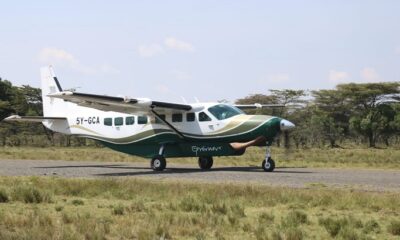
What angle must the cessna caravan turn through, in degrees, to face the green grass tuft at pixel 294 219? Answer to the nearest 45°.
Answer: approximately 45° to its right

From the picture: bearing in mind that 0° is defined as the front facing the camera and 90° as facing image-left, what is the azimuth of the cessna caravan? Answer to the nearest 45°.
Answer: approximately 315°

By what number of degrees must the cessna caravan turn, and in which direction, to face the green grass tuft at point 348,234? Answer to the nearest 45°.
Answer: approximately 45° to its right

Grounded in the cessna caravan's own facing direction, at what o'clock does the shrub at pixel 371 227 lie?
The shrub is roughly at 1 o'clock from the cessna caravan.

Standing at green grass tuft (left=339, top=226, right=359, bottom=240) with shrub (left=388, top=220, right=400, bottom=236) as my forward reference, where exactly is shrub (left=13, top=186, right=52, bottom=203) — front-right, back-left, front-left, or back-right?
back-left

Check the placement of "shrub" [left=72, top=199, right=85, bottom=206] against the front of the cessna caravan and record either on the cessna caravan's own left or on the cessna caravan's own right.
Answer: on the cessna caravan's own right

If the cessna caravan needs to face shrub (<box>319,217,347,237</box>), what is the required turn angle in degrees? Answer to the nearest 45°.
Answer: approximately 45° to its right

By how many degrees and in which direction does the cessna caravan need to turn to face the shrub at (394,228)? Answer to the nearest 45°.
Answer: approximately 45° to its right

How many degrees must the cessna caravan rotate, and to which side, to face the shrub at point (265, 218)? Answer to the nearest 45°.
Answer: approximately 45° to its right

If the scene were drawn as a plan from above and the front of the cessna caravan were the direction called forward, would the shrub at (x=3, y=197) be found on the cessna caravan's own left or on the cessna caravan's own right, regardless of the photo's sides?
on the cessna caravan's own right
